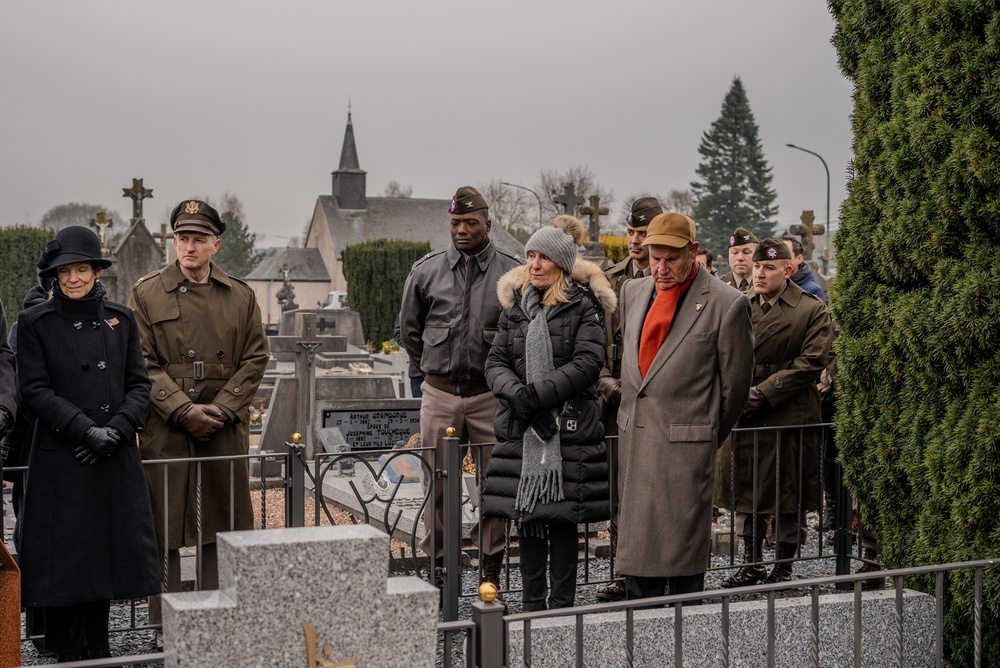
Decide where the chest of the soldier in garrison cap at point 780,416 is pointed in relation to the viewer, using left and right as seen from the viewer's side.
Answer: facing the viewer and to the left of the viewer

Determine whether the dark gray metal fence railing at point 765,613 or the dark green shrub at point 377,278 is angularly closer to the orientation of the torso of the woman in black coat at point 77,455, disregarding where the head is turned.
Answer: the dark gray metal fence railing

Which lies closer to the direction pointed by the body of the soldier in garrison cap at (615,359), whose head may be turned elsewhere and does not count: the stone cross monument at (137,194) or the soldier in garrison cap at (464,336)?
the soldier in garrison cap

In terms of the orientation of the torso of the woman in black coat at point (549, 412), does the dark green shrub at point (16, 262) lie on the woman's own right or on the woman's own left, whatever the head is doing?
on the woman's own right

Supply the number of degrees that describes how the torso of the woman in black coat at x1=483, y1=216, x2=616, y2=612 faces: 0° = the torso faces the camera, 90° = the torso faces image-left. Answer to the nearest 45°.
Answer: approximately 45°

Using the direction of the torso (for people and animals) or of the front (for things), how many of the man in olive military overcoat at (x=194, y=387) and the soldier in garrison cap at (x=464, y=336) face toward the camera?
2

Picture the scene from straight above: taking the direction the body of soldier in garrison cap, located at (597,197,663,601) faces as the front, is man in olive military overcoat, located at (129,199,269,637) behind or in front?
in front

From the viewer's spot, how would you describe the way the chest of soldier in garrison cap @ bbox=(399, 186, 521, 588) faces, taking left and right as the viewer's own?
facing the viewer

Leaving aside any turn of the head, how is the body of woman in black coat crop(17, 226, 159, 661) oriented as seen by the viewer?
toward the camera

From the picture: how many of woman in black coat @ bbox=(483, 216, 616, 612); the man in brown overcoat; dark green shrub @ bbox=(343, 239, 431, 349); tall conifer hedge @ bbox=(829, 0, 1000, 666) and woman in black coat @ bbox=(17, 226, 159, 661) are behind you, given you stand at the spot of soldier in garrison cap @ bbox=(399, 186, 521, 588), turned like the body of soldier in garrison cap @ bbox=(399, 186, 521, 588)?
1

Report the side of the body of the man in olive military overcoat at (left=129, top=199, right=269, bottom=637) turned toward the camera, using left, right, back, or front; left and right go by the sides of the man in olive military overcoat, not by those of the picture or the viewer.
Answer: front
